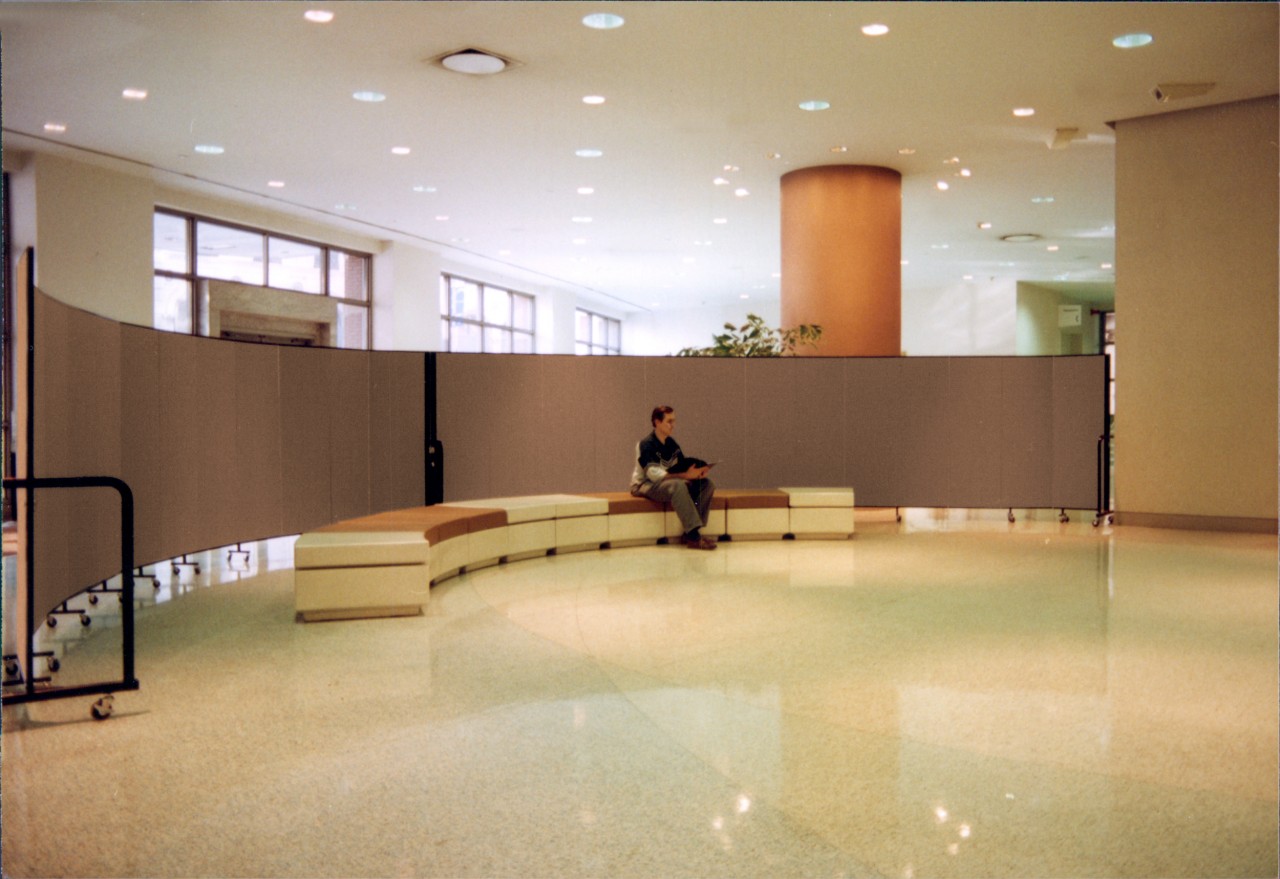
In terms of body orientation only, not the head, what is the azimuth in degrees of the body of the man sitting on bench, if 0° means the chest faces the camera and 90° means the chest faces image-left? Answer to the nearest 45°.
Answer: approximately 315°

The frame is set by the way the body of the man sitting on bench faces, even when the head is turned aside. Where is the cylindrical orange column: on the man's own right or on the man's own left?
on the man's own left

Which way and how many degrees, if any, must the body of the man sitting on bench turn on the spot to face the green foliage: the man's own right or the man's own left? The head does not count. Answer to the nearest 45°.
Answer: approximately 135° to the man's own left

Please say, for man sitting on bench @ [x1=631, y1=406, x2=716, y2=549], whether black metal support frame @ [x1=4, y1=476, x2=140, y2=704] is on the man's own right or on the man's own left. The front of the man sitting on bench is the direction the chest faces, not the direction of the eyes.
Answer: on the man's own right

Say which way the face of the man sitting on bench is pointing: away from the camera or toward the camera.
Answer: toward the camera
